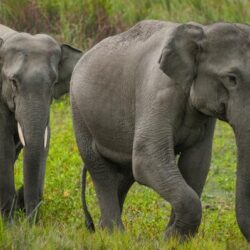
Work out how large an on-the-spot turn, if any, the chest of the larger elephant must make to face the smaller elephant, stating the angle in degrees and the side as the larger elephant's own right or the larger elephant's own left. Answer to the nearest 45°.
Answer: approximately 180°

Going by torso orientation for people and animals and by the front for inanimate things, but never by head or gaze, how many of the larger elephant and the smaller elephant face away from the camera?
0

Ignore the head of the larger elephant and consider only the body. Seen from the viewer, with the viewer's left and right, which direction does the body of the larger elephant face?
facing the viewer and to the right of the viewer

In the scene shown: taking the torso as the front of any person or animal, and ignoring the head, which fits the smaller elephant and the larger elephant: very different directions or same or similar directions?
same or similar directions
